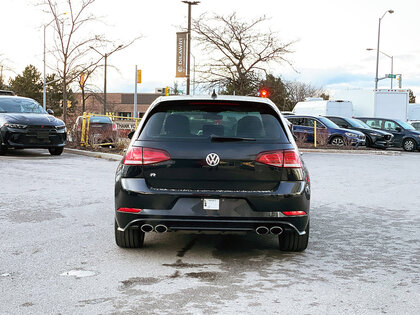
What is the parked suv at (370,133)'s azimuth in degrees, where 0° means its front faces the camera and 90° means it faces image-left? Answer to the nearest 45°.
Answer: approximately 315°

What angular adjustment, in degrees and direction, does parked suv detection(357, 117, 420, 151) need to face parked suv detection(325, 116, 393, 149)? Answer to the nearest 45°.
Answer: approximately 90° to its right

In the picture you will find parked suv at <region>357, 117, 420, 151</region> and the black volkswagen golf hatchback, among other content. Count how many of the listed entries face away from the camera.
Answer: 1

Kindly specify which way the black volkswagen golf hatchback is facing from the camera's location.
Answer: facing away from the viewer

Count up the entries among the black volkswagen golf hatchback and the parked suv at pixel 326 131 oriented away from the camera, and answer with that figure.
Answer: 1

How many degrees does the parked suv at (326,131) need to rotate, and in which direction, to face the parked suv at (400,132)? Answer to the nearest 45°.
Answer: approximately 90° to its left

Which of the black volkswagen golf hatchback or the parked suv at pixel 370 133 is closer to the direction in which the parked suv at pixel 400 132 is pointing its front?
the black volkswagen golf hatchback
